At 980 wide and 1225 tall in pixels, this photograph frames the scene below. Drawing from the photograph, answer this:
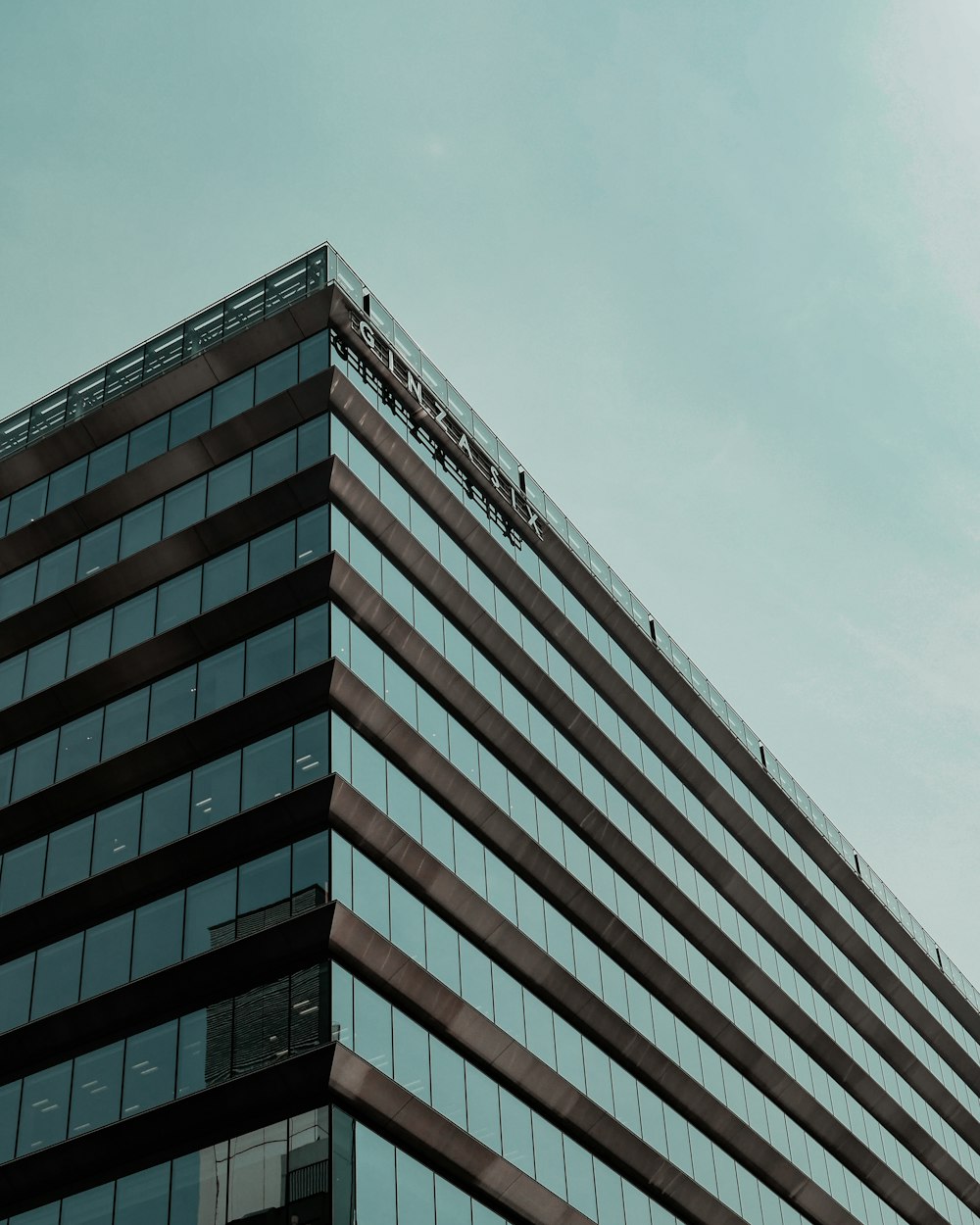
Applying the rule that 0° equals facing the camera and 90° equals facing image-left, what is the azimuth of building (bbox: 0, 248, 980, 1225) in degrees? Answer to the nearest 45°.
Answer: approximately 315°
